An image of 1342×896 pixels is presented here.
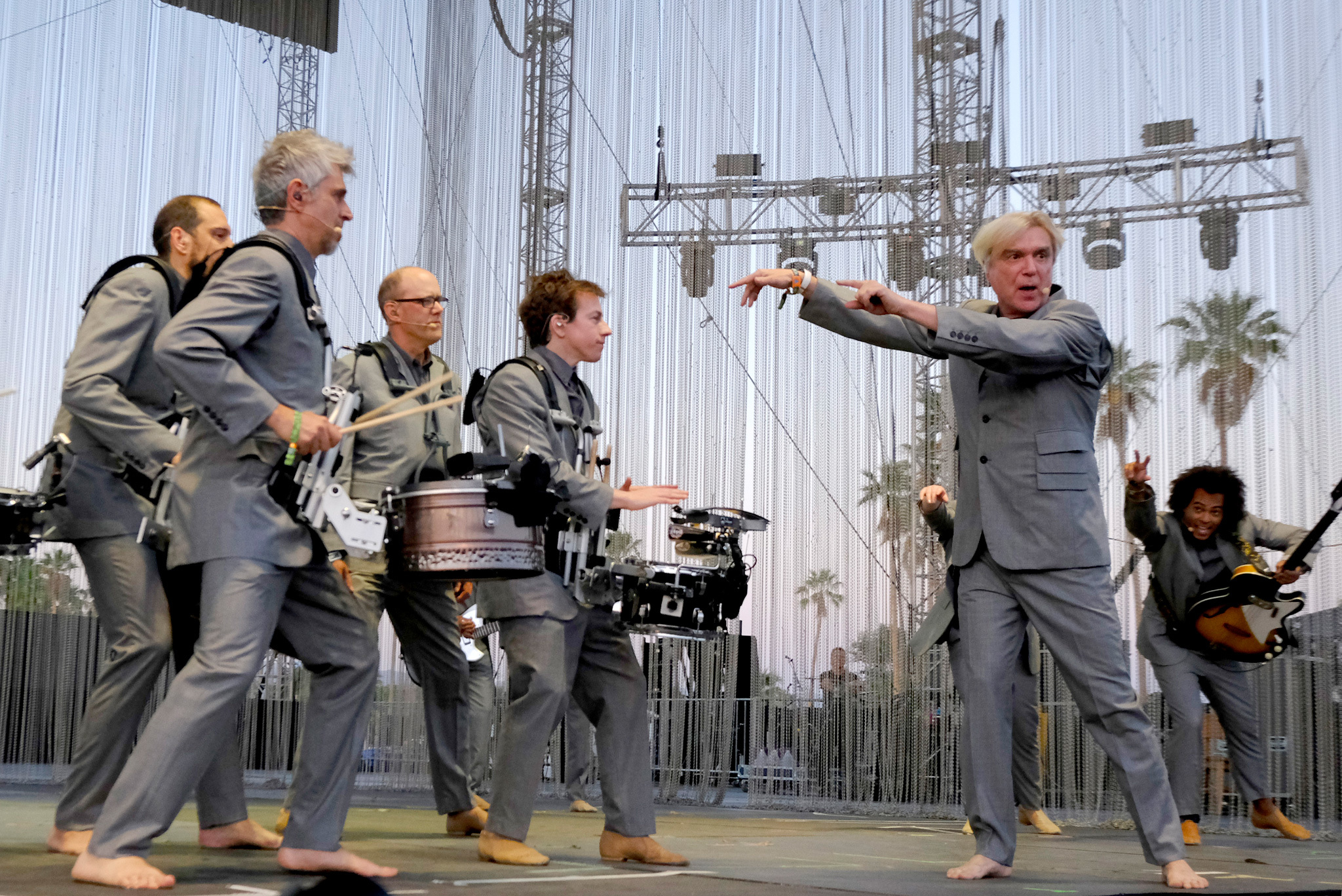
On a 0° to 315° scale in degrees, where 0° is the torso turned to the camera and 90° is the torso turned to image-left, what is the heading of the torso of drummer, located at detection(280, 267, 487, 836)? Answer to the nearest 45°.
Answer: approximately 315°

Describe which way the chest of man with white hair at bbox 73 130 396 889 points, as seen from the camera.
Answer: to the viewer's right

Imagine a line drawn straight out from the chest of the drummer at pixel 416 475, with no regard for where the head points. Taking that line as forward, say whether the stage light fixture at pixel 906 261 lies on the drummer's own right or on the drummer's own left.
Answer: on the drummer's own left

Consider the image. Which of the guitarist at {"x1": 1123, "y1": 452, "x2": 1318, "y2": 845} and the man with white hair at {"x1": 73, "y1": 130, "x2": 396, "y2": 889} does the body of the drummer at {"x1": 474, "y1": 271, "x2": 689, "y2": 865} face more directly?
the guitarist

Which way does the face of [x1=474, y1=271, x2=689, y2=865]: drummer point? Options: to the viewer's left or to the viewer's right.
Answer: to the viewer's right

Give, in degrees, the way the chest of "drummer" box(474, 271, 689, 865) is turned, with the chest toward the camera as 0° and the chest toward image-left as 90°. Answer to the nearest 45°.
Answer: approximately 270°

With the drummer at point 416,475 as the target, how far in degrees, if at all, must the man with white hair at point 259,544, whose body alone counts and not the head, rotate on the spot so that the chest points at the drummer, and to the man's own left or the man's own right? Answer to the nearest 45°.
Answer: approximately 90° to the man's own left

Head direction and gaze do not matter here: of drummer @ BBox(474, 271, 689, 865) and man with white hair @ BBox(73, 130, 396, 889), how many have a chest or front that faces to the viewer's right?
2

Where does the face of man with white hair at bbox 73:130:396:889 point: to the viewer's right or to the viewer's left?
to the viewer's right
